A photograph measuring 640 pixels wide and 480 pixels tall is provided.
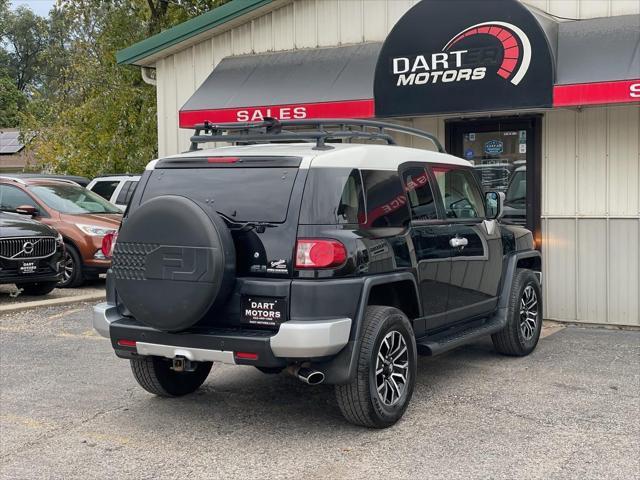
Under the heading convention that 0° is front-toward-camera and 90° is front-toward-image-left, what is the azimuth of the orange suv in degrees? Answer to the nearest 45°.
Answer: approximately 315°

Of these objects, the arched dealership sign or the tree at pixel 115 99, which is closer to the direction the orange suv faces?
the arched dealership sign

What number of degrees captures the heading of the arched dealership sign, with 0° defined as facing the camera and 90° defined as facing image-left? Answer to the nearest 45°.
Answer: approximately 0°

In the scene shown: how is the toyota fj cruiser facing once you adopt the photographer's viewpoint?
facing away from the viewer and to the right of the viewer

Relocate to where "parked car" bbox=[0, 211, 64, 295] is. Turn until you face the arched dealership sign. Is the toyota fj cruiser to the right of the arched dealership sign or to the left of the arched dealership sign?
right

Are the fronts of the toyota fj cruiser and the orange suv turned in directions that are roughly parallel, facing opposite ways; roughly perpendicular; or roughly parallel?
roughly perpendicular

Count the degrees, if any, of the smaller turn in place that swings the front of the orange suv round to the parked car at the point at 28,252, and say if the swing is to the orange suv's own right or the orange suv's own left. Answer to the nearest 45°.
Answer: approximately 45° to the orange suv's own right

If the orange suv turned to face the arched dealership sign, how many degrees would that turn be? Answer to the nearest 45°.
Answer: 0° — it already faces it

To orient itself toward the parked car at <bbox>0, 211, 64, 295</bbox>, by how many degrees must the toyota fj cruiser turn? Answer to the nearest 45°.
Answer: approximately 90° to its left

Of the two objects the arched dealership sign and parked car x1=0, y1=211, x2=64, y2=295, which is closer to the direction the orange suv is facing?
the arched dealership sign

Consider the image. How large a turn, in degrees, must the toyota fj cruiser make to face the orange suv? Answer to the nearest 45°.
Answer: approximately 90° to its left

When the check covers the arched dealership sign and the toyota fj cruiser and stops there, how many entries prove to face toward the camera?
1
